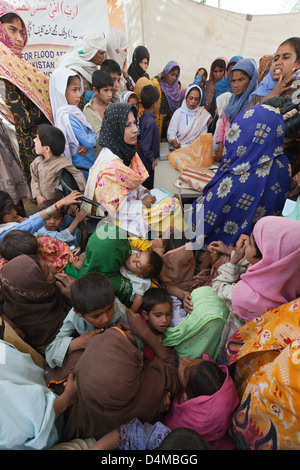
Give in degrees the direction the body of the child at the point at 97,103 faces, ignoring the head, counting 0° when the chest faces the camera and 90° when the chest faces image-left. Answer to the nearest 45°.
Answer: approximately 315°

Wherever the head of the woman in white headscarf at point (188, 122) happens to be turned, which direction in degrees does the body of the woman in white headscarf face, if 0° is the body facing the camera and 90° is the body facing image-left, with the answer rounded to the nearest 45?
approximately 0°

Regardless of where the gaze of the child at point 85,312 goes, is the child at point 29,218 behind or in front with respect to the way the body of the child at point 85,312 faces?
behind

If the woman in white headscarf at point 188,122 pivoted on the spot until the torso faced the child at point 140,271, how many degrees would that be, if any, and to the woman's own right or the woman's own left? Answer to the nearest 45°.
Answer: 0° — they already face them
